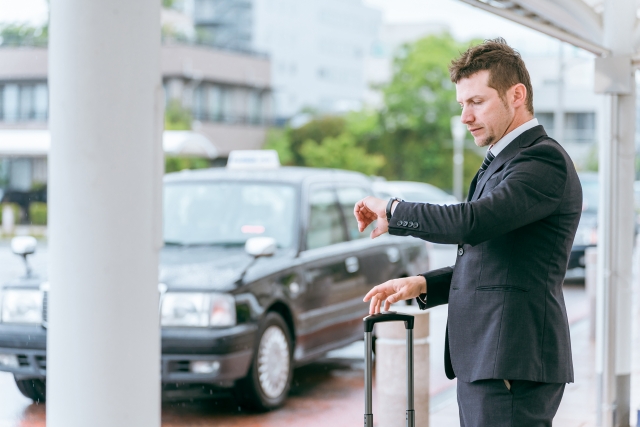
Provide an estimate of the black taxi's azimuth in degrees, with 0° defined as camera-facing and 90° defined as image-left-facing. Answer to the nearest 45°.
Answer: approximately 45°

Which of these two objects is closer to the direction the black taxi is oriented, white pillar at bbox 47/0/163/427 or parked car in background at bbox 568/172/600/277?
the white pillar

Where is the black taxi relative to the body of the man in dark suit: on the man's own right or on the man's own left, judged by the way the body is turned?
on the man's own right

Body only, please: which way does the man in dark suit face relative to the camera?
to the viewer's left

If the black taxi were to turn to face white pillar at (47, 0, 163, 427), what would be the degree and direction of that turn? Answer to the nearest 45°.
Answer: approximately 45° to its left

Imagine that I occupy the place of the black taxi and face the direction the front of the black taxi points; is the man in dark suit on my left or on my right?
on my left

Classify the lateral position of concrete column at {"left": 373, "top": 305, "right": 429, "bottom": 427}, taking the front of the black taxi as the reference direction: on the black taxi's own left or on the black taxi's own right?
on the black taxi's own left

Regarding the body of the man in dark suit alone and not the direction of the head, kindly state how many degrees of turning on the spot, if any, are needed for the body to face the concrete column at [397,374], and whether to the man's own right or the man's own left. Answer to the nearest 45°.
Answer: approximately 90° to the man's own right
